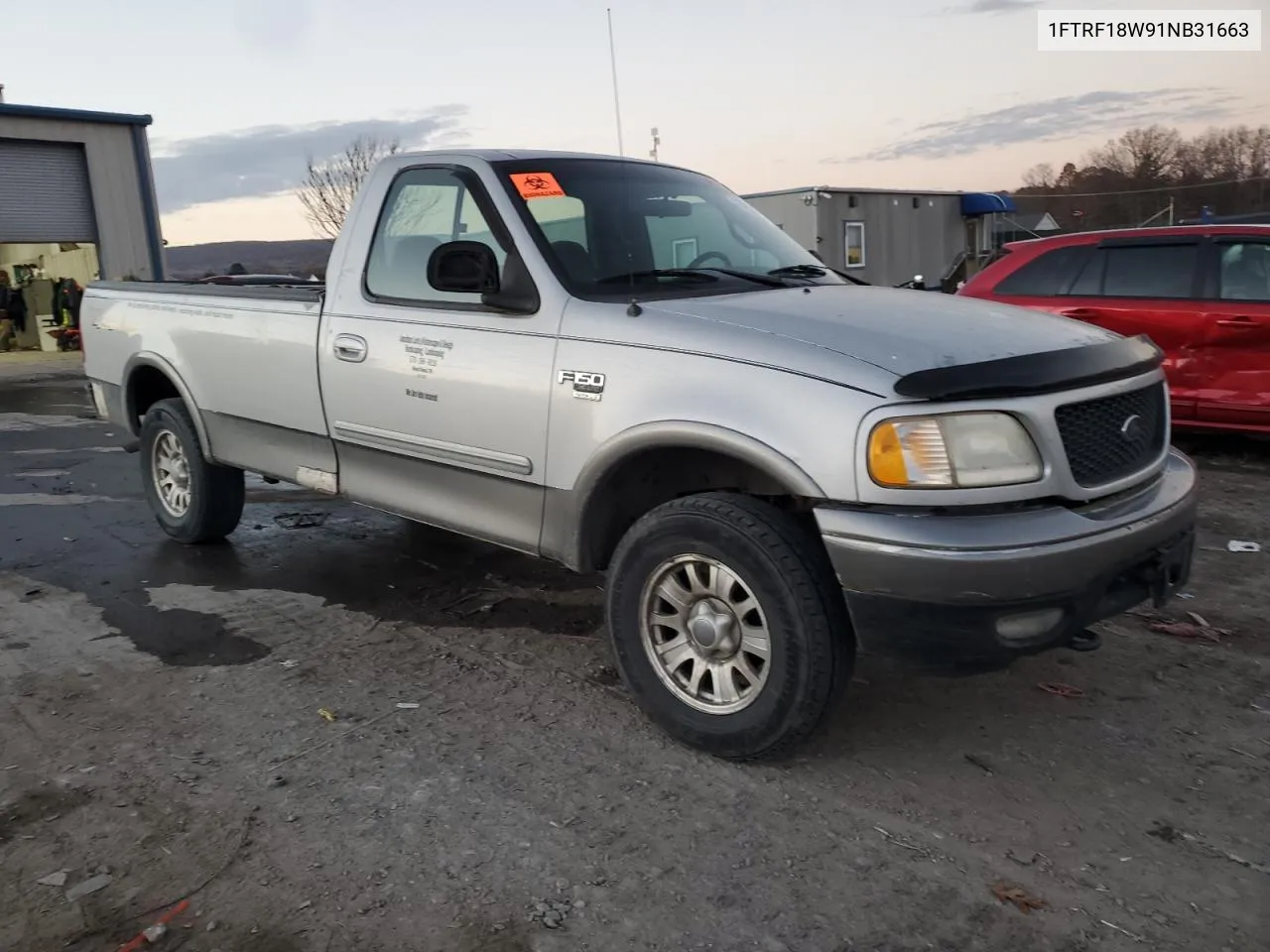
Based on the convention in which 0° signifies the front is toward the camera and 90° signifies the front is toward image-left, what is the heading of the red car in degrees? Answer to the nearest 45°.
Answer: approximately 270°

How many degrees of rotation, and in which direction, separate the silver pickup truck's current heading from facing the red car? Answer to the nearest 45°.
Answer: approximately 90° to its left

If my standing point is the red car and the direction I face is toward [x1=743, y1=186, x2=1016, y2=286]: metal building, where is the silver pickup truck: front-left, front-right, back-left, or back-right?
back-left

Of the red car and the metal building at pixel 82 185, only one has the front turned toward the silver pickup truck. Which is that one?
the metal building

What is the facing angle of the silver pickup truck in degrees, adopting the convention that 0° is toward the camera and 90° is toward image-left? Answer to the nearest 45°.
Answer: approximately 315°

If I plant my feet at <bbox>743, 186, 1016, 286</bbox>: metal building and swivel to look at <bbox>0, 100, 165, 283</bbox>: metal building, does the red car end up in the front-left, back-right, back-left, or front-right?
front-left

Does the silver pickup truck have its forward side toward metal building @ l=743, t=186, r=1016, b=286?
no

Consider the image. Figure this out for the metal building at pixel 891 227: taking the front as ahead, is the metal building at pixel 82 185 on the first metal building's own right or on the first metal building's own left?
on the first metal building's own right

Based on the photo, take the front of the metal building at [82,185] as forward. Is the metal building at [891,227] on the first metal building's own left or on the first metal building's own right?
on the first metal building's own left

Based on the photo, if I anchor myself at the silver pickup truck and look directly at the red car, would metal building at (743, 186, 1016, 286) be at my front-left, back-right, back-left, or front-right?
front-left

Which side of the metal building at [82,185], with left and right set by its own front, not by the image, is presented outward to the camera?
front

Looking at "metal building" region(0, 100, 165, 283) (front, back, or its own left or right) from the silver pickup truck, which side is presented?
front

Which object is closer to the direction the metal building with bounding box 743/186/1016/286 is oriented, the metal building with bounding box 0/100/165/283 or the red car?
the red car

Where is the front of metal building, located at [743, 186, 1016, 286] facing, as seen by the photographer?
facing the viewer and to the right of the viewer

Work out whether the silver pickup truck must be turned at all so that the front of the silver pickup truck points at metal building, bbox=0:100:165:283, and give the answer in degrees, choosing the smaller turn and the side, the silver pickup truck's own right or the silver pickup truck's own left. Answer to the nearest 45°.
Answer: approximately 180°
